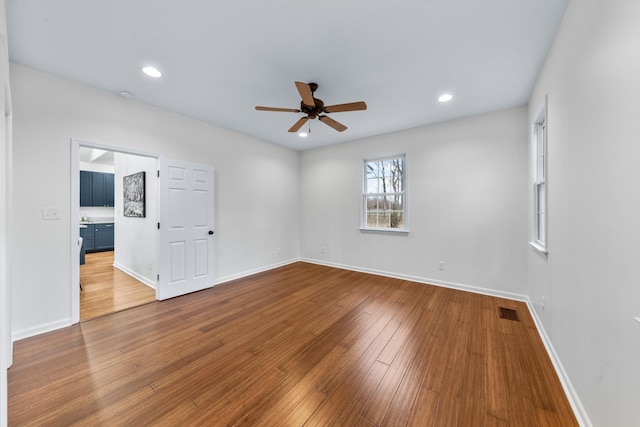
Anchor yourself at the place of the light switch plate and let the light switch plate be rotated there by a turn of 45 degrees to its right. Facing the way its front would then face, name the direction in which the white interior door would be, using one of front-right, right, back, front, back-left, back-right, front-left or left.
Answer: back-left

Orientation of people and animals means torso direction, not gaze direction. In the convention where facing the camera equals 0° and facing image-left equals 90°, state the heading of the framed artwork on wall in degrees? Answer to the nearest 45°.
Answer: approximately 45°

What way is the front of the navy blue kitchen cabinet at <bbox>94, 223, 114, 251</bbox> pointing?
toward the camera

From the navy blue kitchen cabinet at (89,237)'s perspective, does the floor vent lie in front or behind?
in front

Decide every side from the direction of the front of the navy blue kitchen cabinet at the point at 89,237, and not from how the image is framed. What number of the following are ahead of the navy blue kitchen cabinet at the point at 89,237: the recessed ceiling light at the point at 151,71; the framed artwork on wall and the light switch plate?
3

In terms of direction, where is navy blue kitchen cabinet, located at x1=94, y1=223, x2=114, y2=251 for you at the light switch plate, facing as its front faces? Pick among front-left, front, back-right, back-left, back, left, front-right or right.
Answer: back

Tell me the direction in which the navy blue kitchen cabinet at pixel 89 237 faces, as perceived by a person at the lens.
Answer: facing the viewer

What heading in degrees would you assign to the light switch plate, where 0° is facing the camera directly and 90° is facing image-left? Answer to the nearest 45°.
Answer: approximately 0°

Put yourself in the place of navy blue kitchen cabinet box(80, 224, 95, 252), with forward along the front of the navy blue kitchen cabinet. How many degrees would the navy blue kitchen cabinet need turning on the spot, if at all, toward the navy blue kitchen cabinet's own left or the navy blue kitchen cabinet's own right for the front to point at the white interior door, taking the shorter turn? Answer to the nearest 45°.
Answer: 0° — it already faces it

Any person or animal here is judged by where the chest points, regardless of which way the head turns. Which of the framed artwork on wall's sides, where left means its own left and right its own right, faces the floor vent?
left

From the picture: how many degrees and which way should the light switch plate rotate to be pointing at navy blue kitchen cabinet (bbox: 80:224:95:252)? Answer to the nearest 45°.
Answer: approximately 180°

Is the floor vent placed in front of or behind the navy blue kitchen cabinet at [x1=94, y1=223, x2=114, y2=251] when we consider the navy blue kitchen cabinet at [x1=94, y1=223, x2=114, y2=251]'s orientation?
in front

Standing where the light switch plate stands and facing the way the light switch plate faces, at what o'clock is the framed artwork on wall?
The framed artwork on wall is roughly at 7 o'clock from the light switch plate.
